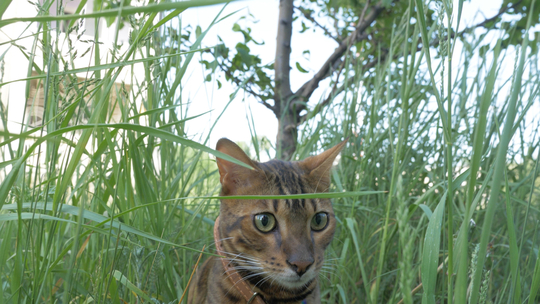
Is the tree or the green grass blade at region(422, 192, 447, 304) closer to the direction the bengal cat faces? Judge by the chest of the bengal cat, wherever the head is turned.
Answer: the green grass blade

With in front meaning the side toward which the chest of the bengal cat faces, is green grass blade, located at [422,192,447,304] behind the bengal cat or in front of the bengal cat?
in front

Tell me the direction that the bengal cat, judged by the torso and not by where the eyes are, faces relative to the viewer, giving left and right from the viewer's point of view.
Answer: facing the viewer and to the right of the viewer

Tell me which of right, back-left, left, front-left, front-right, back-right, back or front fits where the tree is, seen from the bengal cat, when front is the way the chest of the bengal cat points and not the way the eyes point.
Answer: back-left
